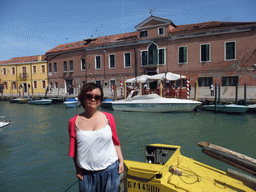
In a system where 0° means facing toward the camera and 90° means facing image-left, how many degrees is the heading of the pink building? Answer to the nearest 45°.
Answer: approximately 45°

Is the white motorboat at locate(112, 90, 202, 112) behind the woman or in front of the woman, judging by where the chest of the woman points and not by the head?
behind

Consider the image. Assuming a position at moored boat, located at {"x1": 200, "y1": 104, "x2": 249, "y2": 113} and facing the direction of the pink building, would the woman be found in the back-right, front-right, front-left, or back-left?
back-left

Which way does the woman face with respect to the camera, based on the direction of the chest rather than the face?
toward the camera

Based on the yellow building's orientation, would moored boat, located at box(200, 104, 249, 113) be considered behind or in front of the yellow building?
in front

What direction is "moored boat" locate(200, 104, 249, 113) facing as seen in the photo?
to the viewer's right

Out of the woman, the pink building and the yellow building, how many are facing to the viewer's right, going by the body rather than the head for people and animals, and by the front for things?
0

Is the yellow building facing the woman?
yes

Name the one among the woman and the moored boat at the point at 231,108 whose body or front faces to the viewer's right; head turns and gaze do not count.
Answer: the moored boat

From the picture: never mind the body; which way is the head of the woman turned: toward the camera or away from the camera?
toward the camera

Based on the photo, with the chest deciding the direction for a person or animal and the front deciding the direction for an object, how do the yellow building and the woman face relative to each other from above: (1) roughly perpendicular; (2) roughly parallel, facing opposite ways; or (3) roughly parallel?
roughly parallel

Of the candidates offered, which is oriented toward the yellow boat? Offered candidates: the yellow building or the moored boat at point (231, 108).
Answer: the yellow building
